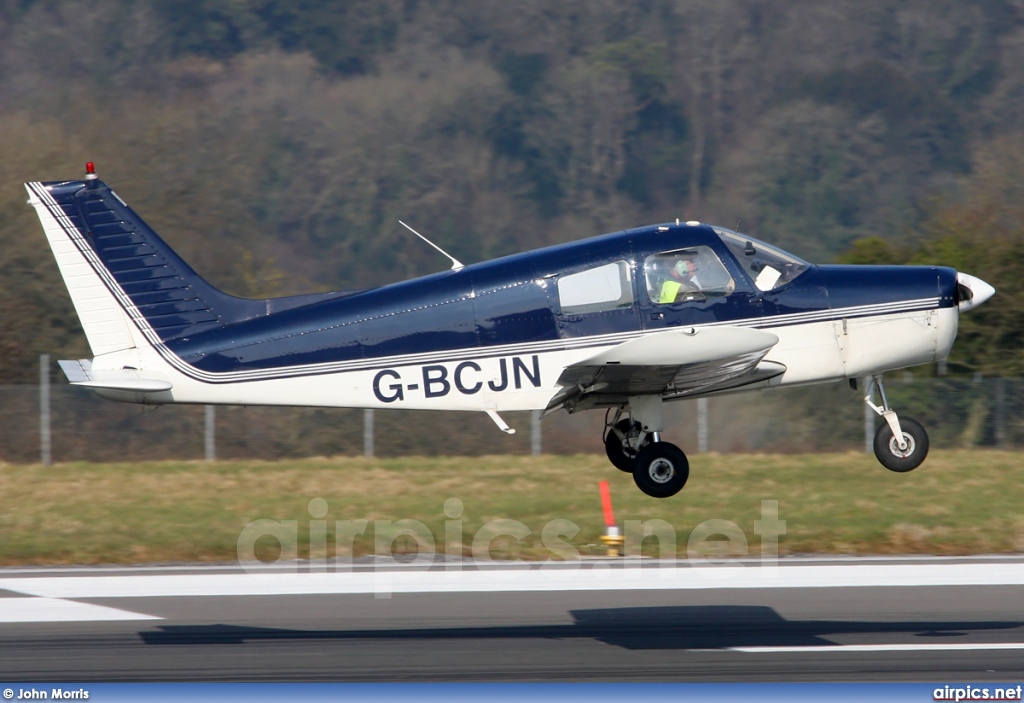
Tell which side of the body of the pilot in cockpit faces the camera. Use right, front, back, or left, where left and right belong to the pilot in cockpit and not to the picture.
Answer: right

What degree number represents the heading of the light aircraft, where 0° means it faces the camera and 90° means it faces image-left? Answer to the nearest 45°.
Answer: approximately 270°

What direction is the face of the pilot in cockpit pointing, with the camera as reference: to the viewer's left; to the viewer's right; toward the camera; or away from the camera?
to the viewer's right

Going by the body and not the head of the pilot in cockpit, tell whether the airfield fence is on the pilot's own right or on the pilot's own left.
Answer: on the pilot's own left

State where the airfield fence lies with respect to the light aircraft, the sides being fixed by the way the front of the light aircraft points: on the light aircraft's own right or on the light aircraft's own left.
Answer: on the light aircraft's own left
